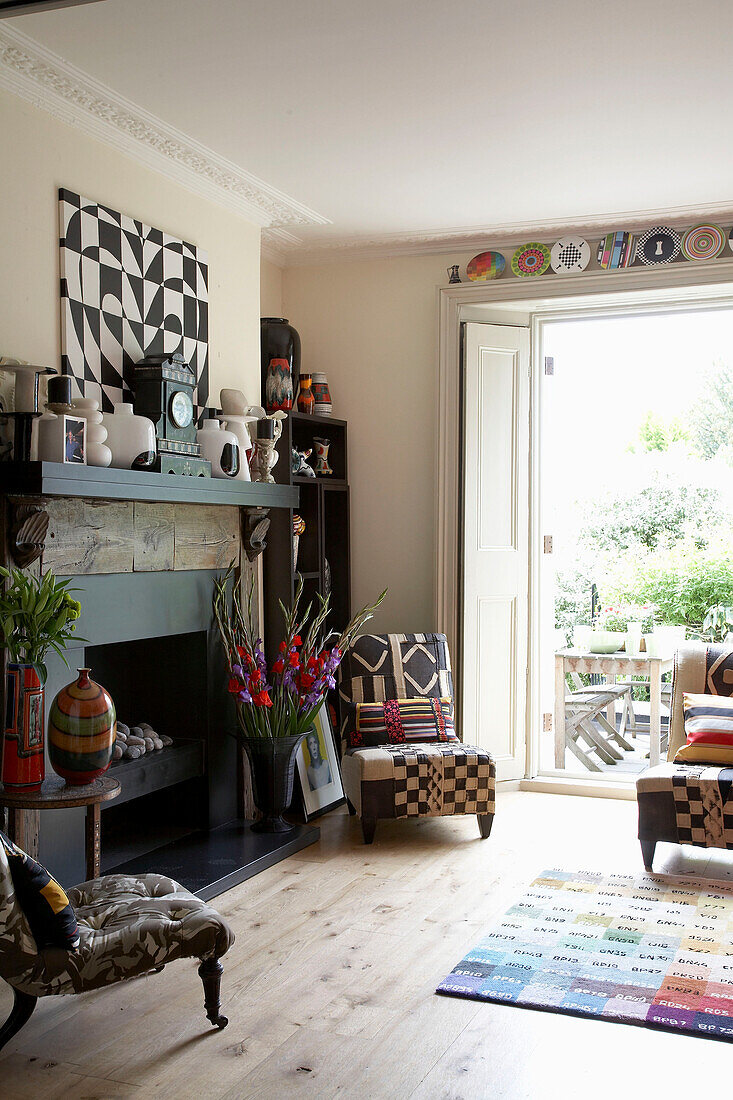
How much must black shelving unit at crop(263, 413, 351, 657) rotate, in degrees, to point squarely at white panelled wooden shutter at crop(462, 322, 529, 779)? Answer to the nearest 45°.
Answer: approximately 45° to its left

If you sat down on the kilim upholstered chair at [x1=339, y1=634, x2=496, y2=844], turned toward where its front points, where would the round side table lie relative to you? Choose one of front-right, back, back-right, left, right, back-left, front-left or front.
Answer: right

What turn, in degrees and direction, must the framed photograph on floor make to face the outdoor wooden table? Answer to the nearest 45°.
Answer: approximately 45° to its left

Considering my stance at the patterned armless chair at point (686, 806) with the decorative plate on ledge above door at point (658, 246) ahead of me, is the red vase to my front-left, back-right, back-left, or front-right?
back-left

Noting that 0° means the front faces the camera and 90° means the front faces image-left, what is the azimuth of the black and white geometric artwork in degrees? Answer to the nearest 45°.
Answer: approximately 315°

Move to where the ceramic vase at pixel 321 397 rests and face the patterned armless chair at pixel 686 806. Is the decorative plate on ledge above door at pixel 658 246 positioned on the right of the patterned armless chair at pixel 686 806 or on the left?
left

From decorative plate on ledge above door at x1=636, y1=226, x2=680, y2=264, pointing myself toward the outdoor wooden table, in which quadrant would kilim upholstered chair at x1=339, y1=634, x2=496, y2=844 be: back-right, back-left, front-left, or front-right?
back-left

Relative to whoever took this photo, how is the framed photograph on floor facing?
facing the viewer and to the right of the viewer

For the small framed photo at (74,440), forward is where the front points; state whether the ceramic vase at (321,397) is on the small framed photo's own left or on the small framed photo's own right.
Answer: on the small framed photo's own left

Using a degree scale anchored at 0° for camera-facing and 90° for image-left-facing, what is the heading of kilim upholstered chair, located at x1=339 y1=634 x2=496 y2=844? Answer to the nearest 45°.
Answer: approximately 315°

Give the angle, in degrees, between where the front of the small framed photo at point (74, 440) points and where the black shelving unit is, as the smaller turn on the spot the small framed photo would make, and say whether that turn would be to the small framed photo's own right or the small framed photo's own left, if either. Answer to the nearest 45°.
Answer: approximately 90° to the small framed photo's own left
